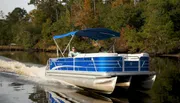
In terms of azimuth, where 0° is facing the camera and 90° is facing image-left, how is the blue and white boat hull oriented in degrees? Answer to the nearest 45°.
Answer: approximately 315°
